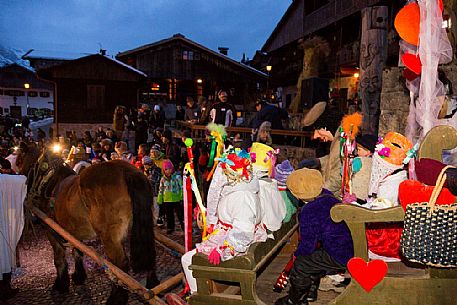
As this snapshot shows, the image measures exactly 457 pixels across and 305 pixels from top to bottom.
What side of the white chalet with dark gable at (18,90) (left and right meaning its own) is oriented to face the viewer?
front

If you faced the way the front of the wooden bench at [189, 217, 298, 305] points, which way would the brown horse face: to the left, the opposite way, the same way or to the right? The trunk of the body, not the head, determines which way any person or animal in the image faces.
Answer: the same way

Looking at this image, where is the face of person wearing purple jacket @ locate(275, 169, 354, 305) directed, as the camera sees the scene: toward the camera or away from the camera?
away from the camera

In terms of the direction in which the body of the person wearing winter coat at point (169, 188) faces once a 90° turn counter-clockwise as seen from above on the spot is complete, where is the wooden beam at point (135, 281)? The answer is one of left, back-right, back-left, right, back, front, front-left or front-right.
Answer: right

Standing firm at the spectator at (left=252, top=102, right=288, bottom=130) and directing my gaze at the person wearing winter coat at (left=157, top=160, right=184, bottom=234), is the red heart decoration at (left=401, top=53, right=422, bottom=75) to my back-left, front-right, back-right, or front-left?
front-left

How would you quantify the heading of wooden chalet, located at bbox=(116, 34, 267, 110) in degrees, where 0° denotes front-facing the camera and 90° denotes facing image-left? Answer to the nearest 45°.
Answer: approximately 0°

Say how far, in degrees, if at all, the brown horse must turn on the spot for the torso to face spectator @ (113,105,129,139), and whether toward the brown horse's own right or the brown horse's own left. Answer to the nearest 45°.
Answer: approximately 45° to the brown horse's own right

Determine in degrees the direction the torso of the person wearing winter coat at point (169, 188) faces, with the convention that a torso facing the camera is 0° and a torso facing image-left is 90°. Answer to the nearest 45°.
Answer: approximately 0°

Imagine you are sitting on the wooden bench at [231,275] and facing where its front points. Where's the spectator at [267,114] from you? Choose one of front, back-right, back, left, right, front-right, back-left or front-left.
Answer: right

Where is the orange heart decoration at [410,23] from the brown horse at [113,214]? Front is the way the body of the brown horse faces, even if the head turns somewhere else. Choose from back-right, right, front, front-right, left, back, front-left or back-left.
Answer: back

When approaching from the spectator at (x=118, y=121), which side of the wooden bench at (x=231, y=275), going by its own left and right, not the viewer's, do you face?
right

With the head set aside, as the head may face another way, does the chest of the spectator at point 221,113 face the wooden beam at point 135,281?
yes

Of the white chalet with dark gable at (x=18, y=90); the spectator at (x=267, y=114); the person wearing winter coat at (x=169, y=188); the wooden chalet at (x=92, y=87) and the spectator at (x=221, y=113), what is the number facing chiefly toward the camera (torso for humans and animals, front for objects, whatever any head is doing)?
4

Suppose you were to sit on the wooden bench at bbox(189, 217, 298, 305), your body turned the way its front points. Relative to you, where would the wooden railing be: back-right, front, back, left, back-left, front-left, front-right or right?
right

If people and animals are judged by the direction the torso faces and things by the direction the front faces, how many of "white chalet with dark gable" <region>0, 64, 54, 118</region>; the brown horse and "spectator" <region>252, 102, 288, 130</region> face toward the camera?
1

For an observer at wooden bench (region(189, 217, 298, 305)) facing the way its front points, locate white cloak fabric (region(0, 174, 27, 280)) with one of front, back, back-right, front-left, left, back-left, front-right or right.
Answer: front-right

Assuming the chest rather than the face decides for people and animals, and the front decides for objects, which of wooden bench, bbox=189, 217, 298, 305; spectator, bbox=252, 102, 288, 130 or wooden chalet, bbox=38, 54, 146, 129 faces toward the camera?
the wooden chalet

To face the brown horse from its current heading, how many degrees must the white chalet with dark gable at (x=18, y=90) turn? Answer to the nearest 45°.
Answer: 0° — it already faces it
